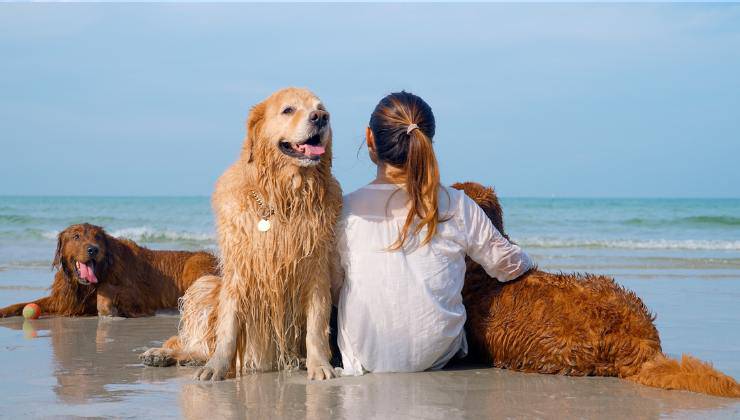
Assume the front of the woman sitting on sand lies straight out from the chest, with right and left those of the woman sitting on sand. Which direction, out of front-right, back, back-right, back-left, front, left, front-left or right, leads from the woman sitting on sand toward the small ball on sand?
front-left

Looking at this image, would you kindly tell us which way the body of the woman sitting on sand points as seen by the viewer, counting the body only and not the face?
away from the camera

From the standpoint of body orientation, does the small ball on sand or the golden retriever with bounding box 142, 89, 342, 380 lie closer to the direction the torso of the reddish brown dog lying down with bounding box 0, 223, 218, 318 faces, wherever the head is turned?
the small ball on sand

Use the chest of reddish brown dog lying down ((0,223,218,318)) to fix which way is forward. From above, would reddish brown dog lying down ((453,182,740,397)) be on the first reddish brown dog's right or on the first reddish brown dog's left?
on the first reddish brown dog's left

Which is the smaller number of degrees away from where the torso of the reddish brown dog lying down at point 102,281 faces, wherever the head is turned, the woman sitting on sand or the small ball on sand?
the small ball on sand

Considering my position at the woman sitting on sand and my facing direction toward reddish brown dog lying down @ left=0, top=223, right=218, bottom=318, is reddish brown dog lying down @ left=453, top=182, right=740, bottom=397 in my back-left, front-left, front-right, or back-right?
back-right

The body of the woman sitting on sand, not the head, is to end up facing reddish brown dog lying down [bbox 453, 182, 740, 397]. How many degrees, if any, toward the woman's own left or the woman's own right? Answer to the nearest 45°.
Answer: approximately 90° to the woman's own right

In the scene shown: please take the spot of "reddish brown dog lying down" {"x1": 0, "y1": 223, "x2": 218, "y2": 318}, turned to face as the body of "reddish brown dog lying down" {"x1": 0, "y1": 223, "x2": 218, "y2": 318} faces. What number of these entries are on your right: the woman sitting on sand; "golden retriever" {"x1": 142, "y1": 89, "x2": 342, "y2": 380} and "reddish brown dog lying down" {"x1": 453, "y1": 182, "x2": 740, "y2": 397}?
0

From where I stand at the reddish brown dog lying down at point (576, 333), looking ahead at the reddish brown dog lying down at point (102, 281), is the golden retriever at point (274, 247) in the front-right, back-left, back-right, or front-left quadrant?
front-left

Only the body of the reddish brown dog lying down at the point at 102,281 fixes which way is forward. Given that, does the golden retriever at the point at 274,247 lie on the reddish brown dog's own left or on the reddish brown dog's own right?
on the reddish brown dog's own left

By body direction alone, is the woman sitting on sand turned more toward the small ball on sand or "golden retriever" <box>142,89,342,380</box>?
the small ball on sand

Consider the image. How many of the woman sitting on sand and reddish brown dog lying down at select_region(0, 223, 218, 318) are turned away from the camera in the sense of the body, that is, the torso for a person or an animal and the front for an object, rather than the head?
1

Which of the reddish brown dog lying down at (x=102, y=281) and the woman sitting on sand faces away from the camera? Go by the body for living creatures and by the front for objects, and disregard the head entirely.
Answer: the woman sitting on sand

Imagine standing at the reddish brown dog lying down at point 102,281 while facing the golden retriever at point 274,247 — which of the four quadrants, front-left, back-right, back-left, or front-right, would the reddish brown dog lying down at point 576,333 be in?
front-left

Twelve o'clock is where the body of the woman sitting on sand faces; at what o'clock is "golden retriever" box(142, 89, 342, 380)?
The golden retriever is roughly at 9 o'clock from the woman sitting on sand.

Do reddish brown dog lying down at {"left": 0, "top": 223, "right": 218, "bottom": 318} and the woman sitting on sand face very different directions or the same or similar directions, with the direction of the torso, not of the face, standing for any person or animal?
very different directions
